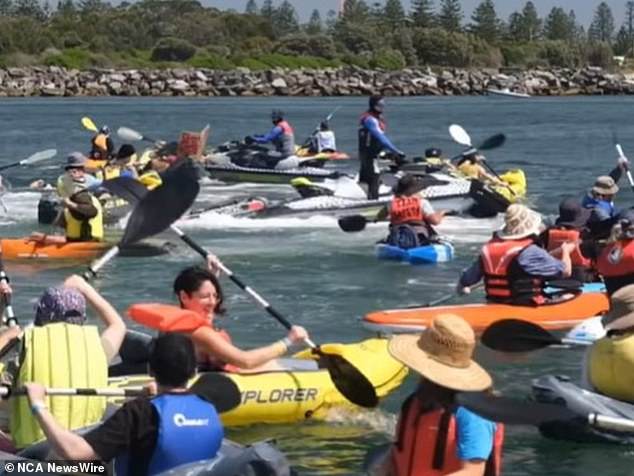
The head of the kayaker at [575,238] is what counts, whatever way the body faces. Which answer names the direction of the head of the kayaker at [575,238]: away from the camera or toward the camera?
away from the camera

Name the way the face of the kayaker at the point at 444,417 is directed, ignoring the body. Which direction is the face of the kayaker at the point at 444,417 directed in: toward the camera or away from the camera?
away from the camera

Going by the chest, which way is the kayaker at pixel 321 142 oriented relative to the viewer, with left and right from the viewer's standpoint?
facing away from the viewer

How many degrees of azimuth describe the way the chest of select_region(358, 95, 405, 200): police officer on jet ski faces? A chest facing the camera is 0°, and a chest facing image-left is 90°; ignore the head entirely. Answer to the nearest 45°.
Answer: approximately 270°

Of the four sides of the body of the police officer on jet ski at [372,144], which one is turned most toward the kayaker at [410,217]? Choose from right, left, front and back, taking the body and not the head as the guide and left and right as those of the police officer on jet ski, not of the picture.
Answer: right

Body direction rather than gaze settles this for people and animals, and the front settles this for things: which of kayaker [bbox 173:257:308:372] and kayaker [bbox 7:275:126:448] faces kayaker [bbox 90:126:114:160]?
kayaker [bbox 7:275:126:448]

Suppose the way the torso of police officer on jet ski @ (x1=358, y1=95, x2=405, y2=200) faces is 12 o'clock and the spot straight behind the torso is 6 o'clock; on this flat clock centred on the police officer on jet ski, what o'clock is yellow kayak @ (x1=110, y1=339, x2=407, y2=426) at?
The yellow kayak is roughly at 3 o'clock from the police officer on jet ski.

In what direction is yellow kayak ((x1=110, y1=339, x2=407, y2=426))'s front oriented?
to the viewer's right

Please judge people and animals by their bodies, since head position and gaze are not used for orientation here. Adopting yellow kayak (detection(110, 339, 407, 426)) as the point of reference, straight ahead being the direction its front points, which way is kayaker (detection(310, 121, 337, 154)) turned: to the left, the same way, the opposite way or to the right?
to the left
